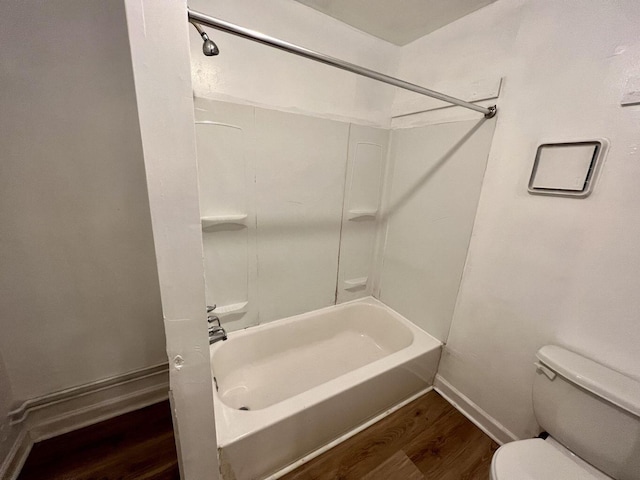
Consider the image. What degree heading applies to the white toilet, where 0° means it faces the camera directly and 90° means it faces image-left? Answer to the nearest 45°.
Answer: approximately 45°
